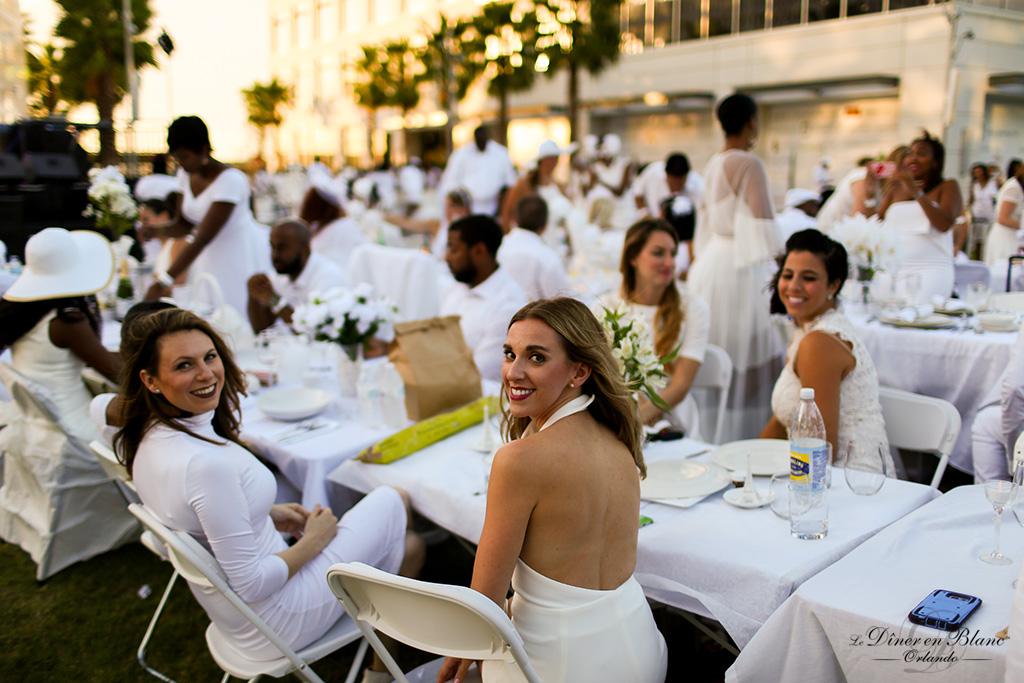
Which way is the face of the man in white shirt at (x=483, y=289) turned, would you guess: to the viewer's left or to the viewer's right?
to the viewer's left

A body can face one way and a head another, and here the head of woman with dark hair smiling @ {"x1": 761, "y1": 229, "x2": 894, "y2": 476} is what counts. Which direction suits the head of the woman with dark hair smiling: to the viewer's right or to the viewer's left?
to the viewer's left

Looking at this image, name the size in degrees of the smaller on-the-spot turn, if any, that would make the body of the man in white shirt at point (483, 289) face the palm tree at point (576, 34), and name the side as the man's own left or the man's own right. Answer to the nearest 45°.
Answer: approximately 135° to the man's own right

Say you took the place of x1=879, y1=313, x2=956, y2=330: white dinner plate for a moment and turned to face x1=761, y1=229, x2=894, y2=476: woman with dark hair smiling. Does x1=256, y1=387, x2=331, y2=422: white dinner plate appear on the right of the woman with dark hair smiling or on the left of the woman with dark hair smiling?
right

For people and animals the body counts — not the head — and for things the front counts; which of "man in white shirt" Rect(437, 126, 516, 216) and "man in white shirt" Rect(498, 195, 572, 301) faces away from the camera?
"man in white shirt" Rect(498, 195, 572, 301)

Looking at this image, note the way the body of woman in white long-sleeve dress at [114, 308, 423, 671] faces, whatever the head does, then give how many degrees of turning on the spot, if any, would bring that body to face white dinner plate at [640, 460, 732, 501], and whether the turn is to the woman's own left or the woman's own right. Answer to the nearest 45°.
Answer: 0° — they already face it

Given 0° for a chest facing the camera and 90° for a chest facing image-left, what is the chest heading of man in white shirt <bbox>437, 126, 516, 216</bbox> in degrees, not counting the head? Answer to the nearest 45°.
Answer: approximately 0°

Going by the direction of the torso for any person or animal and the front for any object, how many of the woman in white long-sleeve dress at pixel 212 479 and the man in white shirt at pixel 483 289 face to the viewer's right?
1

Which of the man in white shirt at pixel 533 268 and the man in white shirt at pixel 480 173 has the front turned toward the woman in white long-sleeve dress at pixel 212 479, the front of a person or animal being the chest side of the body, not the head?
the man in white shirt at pixel 480 173
